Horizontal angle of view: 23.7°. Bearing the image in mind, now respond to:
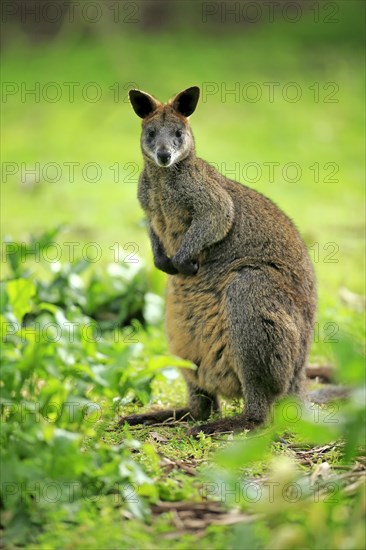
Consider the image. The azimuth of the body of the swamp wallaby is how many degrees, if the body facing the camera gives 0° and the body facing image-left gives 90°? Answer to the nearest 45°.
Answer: approximately 45°

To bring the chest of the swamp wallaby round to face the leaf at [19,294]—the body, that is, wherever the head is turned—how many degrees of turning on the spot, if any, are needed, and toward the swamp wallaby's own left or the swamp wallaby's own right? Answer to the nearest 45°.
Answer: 0° — it already faces it
